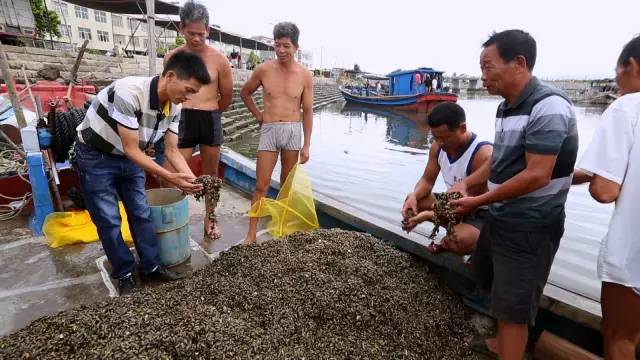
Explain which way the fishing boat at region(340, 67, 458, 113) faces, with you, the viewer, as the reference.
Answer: facing away from the viewer and to the left of the viewer

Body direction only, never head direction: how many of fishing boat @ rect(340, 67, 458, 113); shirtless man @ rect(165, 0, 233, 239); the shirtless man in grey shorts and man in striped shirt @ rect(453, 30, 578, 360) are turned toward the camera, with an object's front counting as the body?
2

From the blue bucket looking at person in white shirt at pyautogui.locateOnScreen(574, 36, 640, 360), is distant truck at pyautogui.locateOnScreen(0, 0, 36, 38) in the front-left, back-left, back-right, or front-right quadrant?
back-left

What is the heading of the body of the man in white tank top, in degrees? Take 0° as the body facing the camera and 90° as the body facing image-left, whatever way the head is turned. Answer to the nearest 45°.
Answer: approximately 45°

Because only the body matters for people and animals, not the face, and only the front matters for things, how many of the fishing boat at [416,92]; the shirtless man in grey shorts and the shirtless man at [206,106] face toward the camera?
2

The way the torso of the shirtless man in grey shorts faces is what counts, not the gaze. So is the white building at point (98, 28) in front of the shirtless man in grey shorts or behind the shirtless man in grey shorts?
behind

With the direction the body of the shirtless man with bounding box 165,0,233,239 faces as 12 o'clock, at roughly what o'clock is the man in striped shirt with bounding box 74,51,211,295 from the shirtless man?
The man in striped shirt is roughly at 1 o'clock from the shirtless man.

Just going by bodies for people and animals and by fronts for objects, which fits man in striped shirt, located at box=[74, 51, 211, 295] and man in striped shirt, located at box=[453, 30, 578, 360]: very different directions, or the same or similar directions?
very different directions

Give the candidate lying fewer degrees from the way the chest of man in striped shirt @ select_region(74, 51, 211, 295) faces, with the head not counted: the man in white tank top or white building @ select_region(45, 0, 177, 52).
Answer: the man in white tank top

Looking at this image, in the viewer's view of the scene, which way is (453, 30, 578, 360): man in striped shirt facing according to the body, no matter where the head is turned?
to the viewer's left

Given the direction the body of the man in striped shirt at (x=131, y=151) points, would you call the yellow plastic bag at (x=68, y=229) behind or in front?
behind

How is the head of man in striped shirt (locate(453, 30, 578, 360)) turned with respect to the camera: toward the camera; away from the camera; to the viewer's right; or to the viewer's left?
to the viewer's left

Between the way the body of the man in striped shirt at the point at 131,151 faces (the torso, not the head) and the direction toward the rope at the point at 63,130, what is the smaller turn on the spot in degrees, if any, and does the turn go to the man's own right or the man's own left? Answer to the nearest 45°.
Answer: approximately 180°

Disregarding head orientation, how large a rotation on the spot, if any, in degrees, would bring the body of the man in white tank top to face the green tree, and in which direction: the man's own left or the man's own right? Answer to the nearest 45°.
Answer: approximately 90° to the man's own right

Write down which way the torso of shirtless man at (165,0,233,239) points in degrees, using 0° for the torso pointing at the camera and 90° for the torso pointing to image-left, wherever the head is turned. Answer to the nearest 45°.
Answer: approximately 0°

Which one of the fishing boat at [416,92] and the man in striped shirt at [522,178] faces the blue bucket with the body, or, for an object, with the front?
the man in striped shirt
